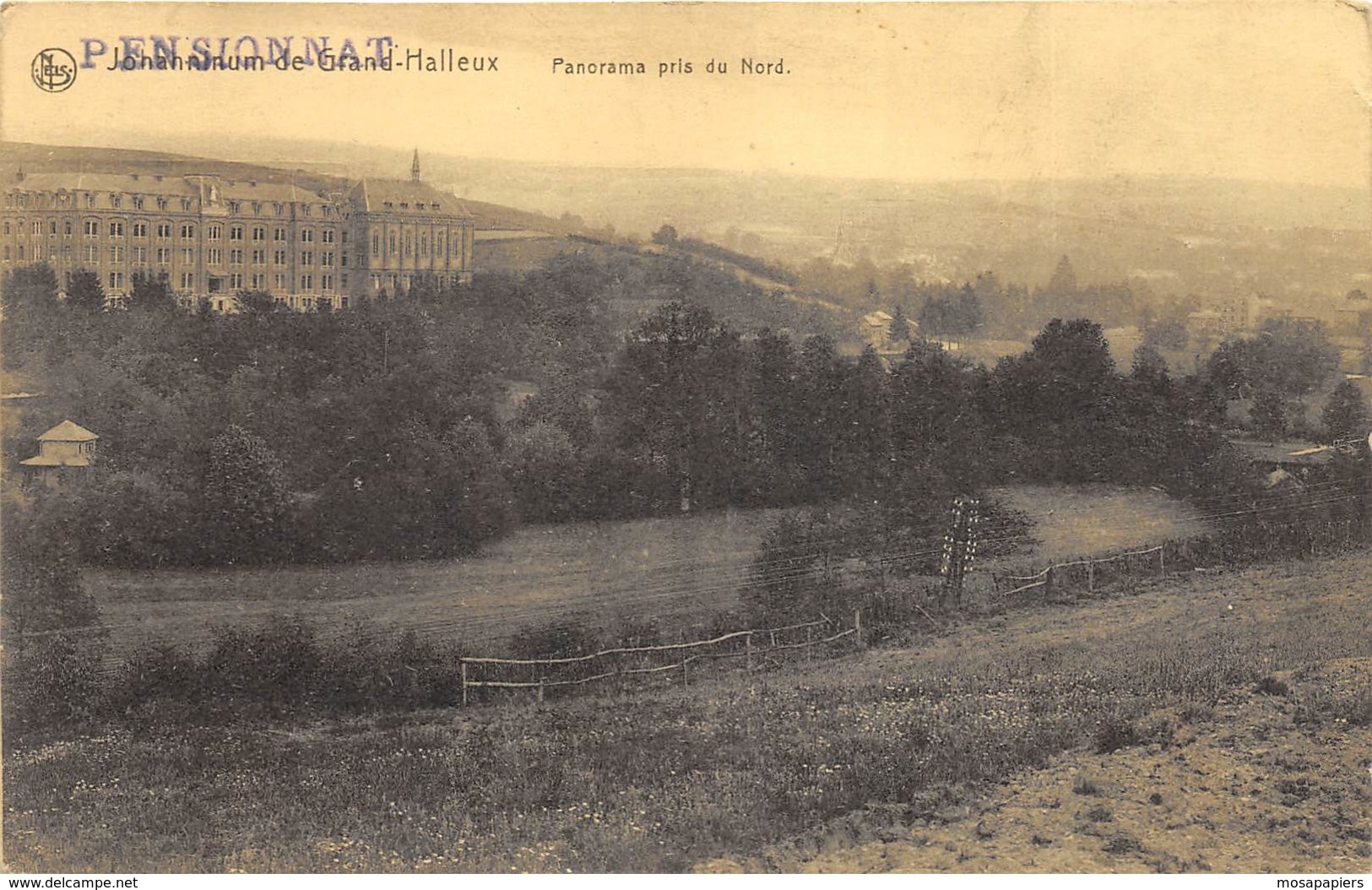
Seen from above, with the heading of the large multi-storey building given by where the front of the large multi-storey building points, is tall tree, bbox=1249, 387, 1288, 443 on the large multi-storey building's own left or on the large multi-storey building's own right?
on the large multi-storey building's own left

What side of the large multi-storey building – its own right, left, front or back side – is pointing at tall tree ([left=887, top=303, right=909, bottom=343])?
left

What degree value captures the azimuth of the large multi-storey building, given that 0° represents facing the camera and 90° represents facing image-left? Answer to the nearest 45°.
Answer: approximately 0°

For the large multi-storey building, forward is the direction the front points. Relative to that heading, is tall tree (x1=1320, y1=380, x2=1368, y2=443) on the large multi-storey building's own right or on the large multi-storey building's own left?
on the large multi-storey building's own left
